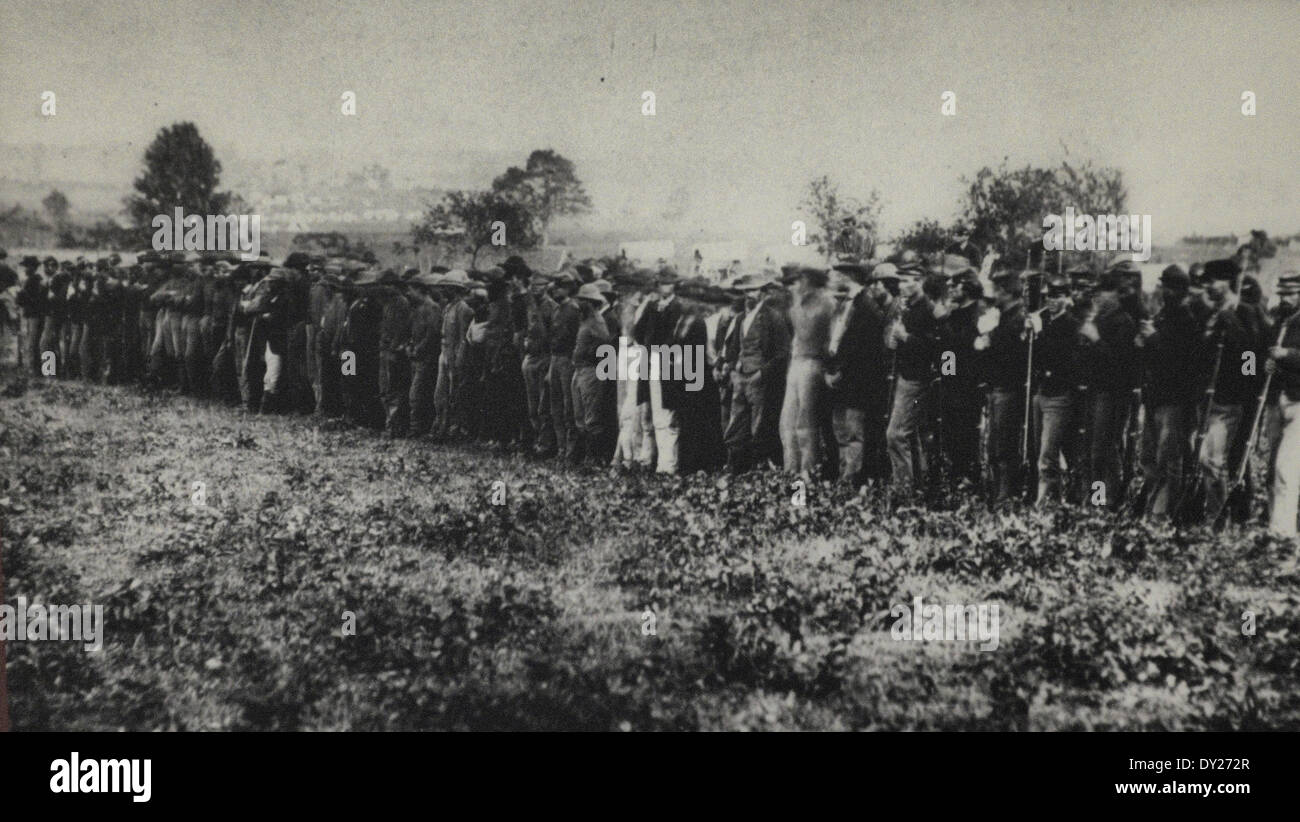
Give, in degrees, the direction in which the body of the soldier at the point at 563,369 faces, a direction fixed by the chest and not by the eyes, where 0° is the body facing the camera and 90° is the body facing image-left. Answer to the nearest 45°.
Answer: approximately 45°

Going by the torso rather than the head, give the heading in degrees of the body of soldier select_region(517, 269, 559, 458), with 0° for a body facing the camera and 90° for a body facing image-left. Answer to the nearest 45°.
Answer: approximately 45°

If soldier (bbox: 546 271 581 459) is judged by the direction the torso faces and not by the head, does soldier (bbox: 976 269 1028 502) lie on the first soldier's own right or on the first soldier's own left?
on the first soldier's own left
